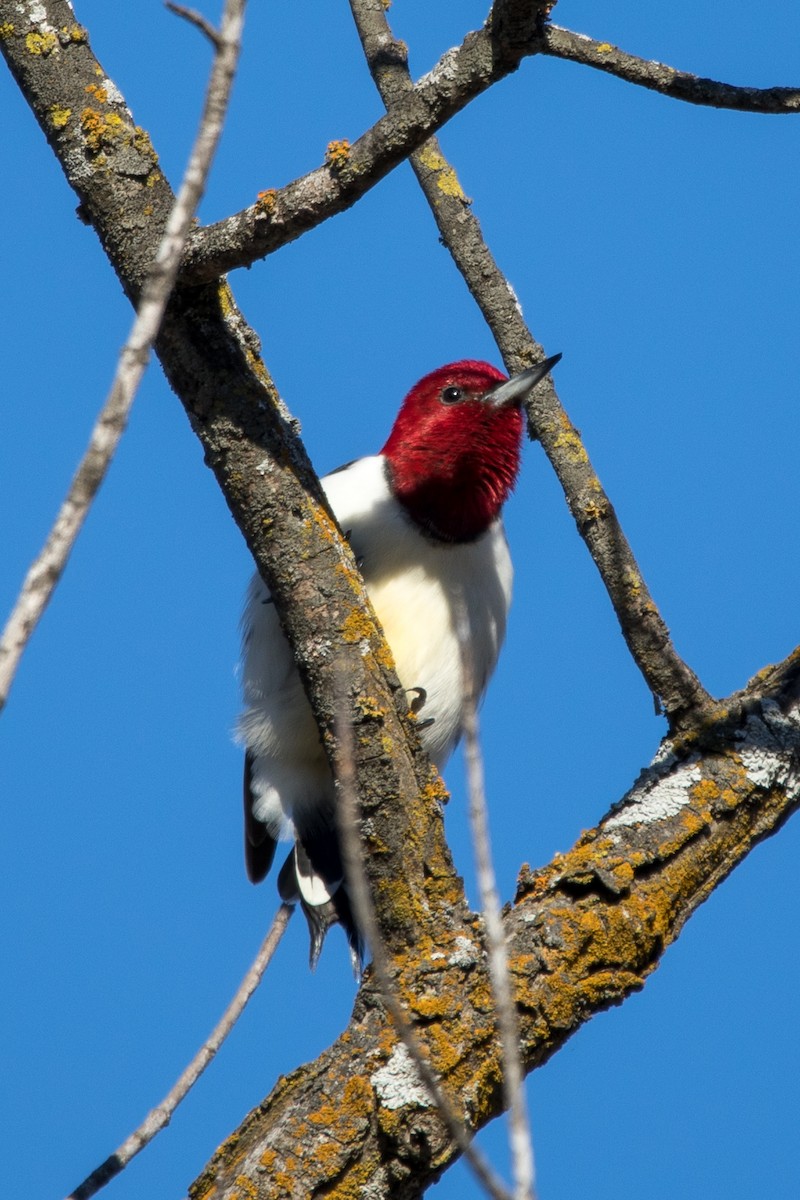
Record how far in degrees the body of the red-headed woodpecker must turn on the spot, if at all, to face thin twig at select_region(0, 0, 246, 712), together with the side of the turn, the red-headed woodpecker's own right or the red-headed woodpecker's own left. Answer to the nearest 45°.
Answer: approximately 45° to the red-headed woodpecker's own right

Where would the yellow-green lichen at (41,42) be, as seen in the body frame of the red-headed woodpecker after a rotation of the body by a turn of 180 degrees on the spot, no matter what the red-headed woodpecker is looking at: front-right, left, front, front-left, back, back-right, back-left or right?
back-left

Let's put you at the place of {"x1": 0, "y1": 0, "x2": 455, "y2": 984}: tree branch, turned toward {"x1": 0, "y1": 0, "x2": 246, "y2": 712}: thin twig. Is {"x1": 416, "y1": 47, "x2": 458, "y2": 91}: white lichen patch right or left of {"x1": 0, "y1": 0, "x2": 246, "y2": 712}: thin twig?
left

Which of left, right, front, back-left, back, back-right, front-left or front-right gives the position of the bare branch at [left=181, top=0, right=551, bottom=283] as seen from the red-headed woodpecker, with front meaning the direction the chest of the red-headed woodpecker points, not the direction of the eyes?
front-right

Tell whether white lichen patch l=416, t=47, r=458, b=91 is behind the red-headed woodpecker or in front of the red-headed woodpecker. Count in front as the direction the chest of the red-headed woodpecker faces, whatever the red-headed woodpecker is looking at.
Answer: in front
